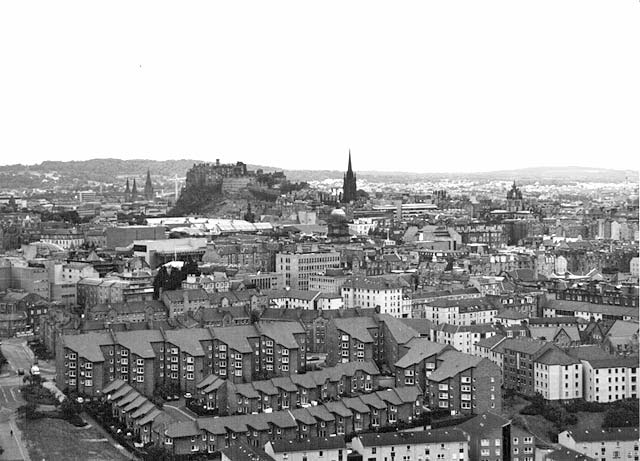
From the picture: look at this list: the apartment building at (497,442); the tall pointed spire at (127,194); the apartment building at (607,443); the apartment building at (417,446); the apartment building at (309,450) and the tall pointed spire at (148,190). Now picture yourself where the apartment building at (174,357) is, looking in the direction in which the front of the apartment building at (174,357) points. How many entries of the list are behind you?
2

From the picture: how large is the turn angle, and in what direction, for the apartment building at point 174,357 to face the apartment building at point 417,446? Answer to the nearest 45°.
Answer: approximately 45° to its left

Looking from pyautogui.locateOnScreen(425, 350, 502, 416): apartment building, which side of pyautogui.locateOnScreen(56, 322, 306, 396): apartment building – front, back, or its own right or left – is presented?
left

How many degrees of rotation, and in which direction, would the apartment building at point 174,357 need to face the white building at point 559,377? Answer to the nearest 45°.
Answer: approximately 90° to its left

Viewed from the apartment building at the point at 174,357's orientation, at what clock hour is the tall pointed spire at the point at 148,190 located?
The tall pointed spire is roughly at 6 o'clock from the apartment building.

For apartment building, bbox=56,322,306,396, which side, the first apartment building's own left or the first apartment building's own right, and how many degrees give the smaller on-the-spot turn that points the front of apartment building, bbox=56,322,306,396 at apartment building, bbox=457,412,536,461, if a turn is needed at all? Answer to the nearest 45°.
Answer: approximately 45° to the first apartment building's own left

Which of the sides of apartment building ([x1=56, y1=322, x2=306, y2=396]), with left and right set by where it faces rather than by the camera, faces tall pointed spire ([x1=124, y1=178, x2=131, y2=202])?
back

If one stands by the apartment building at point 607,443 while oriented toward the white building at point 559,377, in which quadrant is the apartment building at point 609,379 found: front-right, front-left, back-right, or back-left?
front-right

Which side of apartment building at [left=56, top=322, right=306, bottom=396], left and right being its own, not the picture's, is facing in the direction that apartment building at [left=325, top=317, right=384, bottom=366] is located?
left

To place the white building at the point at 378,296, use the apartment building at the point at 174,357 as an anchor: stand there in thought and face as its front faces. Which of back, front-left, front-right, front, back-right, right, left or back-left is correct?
back-left

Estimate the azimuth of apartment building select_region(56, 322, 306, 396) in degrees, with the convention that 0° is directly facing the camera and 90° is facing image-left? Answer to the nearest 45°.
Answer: approximately 0°

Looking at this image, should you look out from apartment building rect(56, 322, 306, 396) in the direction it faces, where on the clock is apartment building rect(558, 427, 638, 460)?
apartment building rect(558, 427, 638, 460) is roughly at 10 o'clock from apartment building rect(56, 322, 306, 396).

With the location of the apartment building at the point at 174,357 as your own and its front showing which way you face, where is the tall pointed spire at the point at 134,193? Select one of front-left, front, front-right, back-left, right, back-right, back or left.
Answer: back

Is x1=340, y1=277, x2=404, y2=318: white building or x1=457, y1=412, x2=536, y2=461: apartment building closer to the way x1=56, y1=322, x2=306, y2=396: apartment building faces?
the apartment building
